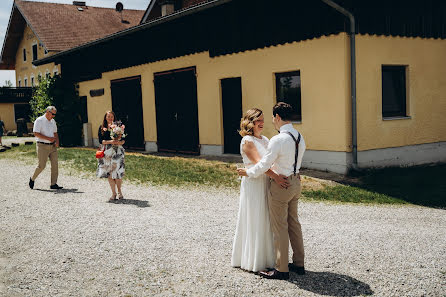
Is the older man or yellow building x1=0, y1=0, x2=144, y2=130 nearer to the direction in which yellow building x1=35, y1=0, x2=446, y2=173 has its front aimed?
the older man

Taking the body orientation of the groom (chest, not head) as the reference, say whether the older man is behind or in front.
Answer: in front

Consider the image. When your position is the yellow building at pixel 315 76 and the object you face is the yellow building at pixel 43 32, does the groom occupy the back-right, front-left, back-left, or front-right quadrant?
back-left

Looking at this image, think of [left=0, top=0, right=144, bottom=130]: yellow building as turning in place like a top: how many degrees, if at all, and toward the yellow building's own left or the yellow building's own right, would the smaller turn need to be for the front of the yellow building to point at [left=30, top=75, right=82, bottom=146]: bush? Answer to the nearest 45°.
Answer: approximately 45° to the yellow building's own left

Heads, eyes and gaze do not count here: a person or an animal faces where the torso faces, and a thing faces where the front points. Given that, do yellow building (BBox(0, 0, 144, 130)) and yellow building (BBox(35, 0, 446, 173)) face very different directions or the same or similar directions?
same or similar directions

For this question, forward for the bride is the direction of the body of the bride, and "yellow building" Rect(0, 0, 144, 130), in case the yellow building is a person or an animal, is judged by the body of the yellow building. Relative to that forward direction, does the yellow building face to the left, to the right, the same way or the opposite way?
to the right

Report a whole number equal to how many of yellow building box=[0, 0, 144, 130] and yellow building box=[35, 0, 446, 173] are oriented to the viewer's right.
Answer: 0

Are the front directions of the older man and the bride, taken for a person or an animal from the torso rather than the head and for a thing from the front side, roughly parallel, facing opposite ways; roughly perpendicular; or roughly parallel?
roughly parallel

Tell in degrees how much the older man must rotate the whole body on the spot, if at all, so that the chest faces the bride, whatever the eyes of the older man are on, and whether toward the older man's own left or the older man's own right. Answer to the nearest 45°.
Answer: approximately 45° to the older man's own right

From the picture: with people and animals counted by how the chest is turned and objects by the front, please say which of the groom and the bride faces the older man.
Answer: the groom

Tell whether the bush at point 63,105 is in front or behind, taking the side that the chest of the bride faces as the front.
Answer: behind

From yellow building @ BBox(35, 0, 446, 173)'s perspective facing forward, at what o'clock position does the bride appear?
The bride is roughly at 11 o'clock from the yellow building.

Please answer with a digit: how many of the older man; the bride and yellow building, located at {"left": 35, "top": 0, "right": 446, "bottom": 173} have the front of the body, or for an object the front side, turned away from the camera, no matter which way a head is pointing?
0

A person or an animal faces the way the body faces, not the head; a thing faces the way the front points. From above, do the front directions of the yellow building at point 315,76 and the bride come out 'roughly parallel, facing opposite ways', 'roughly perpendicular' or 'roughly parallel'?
roughly perpendicular

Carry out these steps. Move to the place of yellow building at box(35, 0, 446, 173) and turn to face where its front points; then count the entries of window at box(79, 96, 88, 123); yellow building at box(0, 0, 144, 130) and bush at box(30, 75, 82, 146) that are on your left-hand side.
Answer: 0

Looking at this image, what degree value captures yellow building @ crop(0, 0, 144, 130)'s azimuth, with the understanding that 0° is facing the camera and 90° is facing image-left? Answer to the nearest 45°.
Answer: approximately 45°

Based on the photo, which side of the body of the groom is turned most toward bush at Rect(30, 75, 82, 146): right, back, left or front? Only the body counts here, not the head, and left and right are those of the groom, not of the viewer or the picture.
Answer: front

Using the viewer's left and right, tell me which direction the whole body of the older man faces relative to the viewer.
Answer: facing the viewer and to the right of the viewer
